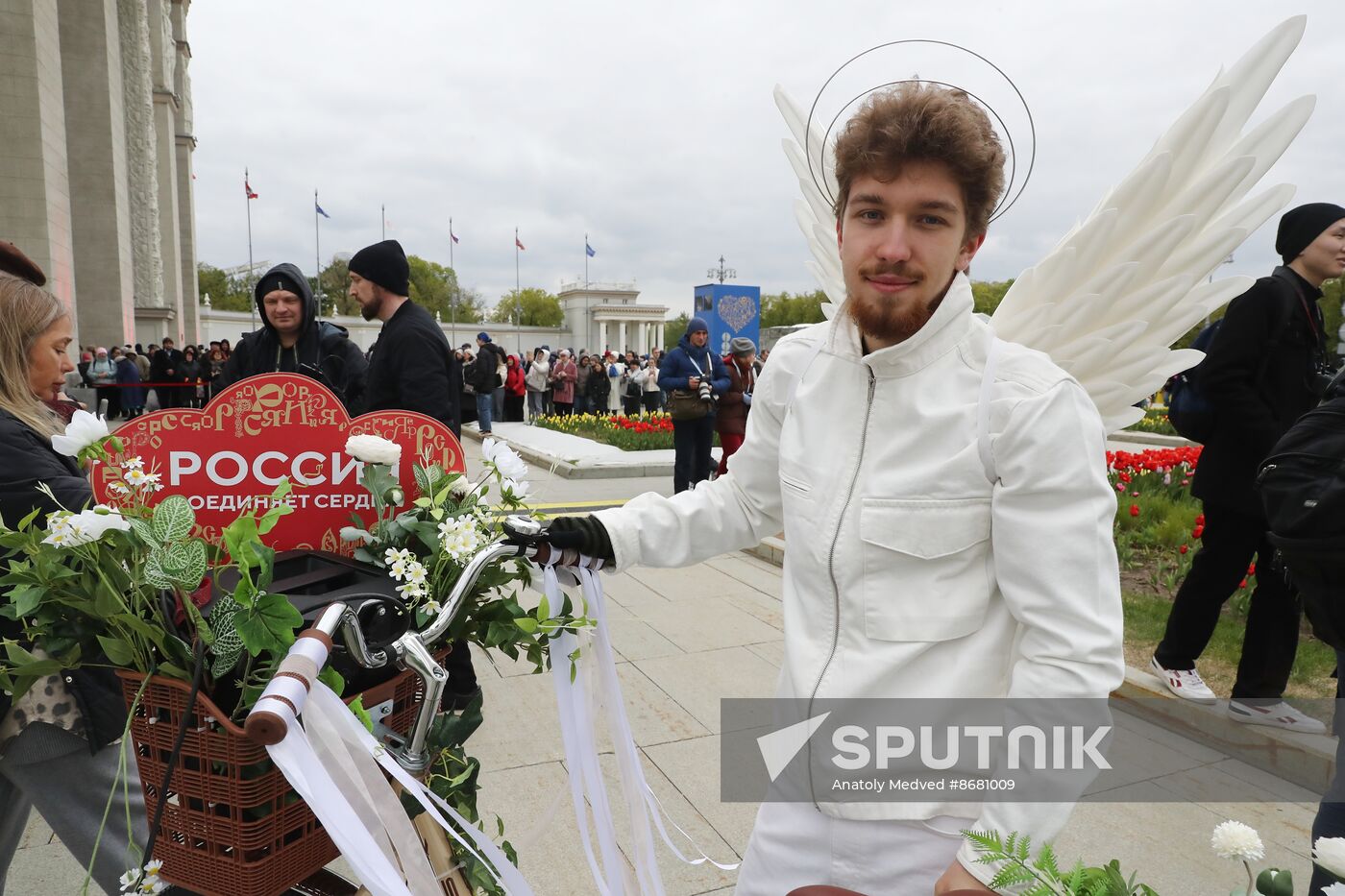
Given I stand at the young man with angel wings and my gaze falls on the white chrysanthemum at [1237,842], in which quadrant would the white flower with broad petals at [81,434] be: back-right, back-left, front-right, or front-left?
back-right

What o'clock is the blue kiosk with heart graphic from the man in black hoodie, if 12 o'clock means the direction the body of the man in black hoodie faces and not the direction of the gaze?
The blue kiosk with heart graphic is roughly at 7 o'clock from the man in black hoodie.

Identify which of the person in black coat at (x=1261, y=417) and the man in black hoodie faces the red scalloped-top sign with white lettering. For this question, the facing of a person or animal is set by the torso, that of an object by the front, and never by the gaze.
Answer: the man in black hoodie

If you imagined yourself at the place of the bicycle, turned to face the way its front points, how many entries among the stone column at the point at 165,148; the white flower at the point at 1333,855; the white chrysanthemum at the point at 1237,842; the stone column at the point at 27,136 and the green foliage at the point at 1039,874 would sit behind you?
3

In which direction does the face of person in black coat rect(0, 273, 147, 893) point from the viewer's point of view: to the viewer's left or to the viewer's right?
to the viewer's right
